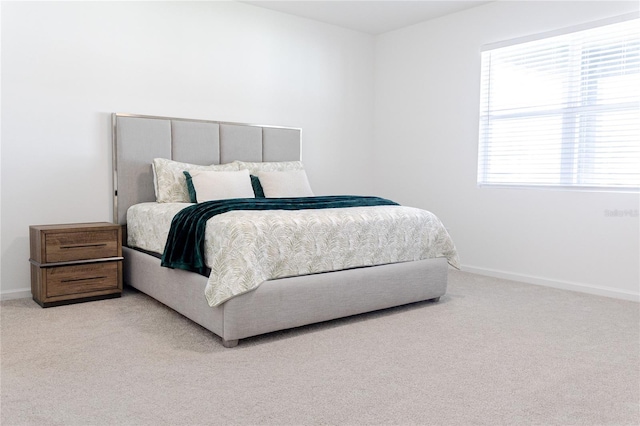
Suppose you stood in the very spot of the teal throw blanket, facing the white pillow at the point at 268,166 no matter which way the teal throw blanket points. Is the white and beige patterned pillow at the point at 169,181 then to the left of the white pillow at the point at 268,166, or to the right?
left

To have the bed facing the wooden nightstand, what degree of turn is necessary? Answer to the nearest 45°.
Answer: approximately 135° to its right

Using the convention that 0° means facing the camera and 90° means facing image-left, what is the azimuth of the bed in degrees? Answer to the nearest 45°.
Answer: approximately 315°
